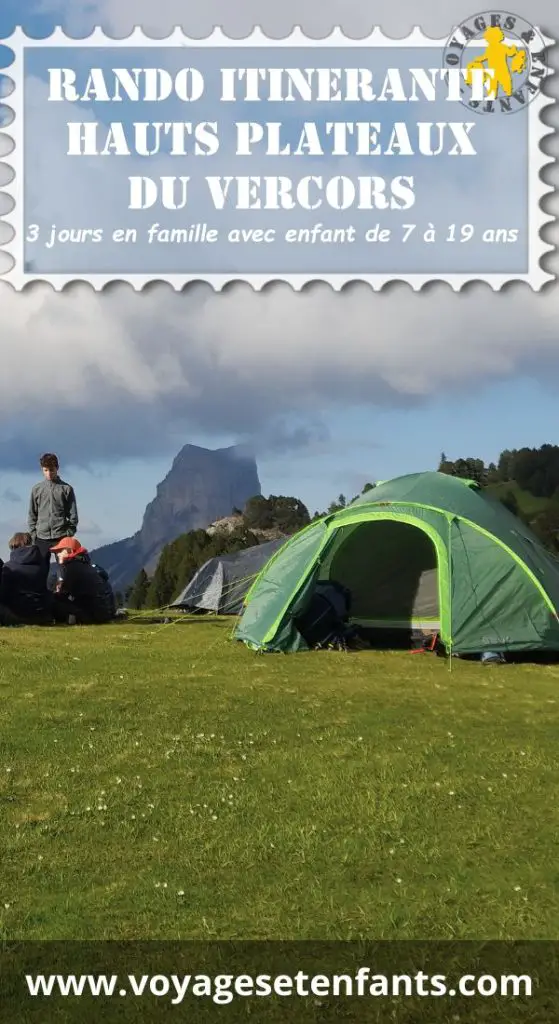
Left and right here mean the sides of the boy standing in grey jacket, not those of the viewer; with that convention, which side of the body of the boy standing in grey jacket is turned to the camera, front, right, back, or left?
front

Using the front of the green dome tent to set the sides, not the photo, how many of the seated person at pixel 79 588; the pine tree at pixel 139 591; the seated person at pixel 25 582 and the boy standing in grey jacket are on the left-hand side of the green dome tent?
0

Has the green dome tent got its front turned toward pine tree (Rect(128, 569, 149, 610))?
no

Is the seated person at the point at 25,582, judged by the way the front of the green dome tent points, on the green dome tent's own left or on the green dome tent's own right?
on the green dome tent's own right

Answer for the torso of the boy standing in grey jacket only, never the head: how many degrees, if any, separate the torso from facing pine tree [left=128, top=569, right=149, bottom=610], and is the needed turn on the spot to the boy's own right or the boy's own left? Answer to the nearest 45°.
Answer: approximately 180°

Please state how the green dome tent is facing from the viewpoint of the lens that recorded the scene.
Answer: facing the viewer and to the left of the viewer

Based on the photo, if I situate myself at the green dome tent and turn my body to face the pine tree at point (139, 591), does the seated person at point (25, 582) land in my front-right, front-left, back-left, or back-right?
front-left

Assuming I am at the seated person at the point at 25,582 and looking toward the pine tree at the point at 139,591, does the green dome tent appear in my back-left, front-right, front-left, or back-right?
back-right

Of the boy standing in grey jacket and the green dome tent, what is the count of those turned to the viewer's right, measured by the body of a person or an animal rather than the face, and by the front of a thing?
0

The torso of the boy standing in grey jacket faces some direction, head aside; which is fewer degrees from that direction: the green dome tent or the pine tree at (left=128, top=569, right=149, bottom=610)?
the green dome tent

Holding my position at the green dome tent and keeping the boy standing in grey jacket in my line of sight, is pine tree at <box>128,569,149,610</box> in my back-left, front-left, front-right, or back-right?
front-right

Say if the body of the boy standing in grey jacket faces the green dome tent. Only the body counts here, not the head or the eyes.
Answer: no
